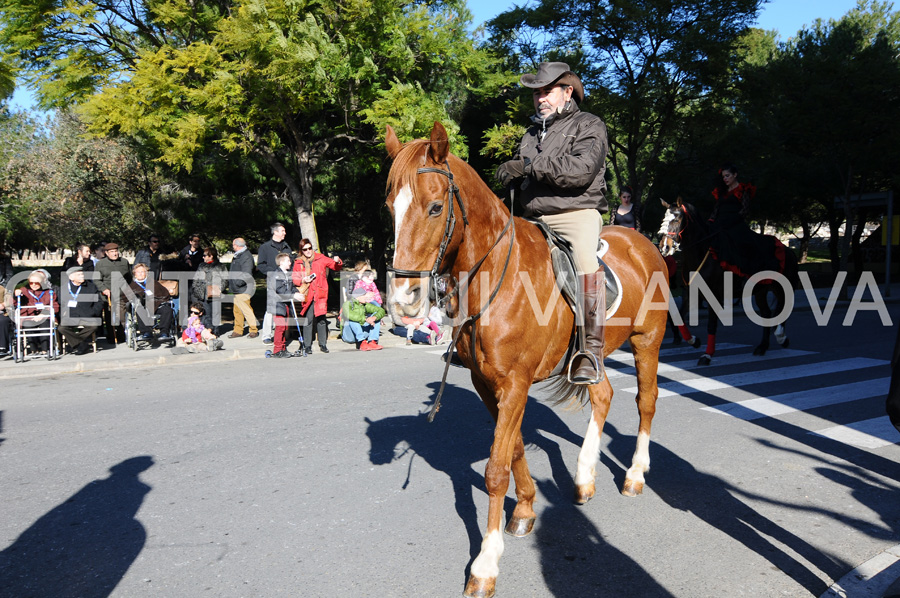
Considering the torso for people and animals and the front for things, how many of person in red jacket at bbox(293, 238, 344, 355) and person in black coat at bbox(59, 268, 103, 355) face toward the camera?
2

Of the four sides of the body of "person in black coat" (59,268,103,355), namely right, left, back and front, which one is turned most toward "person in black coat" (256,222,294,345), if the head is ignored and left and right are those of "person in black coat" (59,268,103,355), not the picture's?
left

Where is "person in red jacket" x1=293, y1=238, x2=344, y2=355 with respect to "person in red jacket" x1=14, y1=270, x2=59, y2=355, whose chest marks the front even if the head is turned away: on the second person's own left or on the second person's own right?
on the second person's own left

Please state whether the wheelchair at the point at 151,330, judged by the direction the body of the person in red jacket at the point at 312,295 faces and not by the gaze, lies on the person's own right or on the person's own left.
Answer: on the person's own right

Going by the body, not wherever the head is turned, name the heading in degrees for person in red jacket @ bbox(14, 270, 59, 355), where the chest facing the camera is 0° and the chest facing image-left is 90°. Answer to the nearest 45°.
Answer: approximately 0°

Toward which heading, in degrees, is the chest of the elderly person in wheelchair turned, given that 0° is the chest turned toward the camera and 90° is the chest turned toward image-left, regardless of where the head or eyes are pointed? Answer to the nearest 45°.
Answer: approximately 0°

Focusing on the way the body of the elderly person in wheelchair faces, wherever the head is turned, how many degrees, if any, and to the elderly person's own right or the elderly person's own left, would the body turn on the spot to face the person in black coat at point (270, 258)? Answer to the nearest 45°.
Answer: approximately 90° to the elderly person's own left

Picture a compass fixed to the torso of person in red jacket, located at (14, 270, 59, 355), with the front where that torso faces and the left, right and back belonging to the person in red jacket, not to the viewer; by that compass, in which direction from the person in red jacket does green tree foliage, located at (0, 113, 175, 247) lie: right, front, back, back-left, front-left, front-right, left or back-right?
back

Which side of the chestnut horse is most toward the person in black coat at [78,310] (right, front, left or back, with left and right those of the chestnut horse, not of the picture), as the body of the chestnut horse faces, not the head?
right
